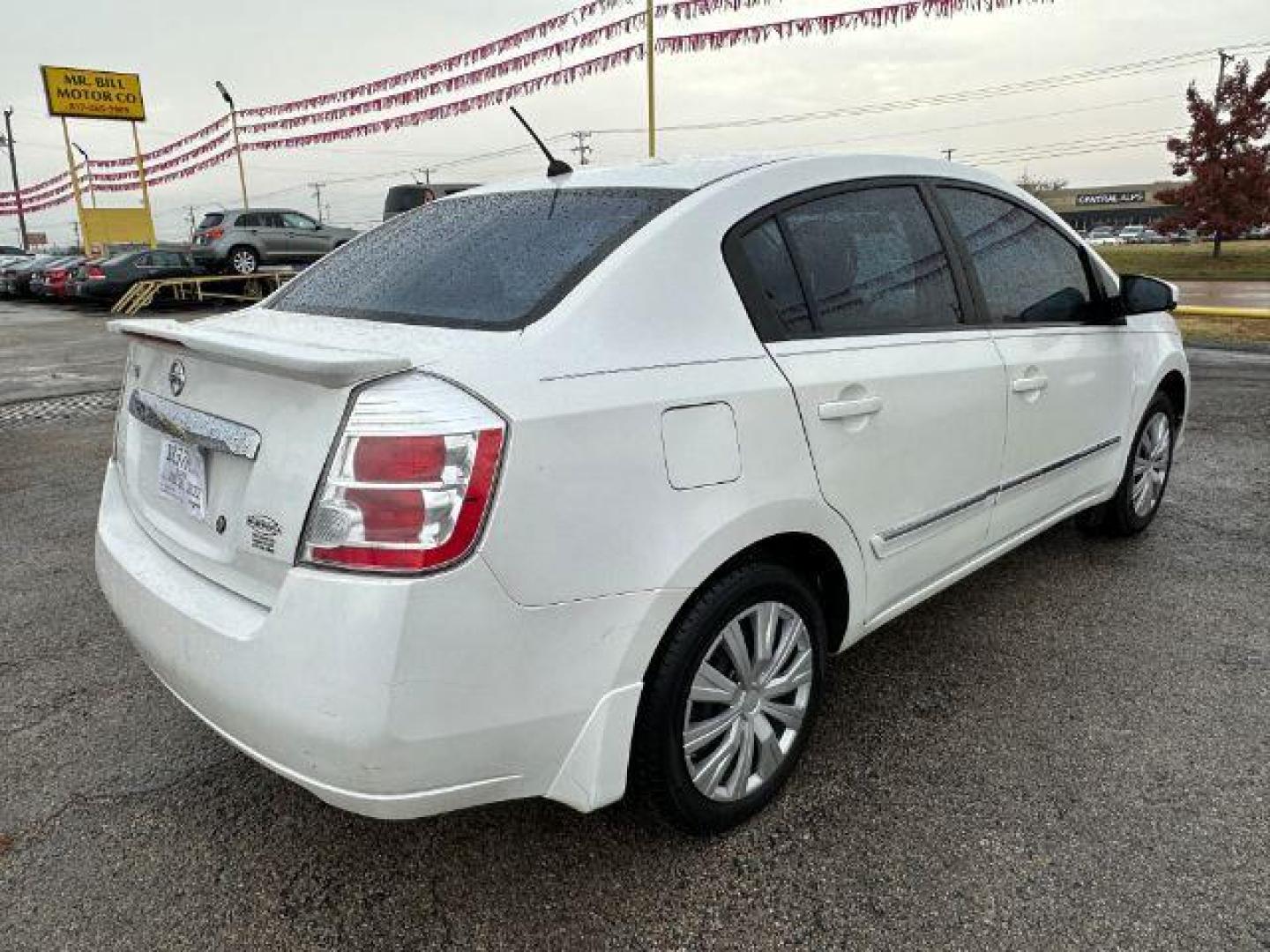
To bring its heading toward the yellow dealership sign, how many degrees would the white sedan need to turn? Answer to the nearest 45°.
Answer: approximately 90° to its left

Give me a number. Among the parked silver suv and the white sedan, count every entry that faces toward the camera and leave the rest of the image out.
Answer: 0

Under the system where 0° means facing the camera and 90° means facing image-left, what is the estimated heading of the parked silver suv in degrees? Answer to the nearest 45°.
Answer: approximately 225°

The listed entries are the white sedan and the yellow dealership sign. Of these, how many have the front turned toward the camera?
1

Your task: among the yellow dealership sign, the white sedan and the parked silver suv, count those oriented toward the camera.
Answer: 1

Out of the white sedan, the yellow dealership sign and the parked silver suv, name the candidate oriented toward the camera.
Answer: the yellow dealership sign

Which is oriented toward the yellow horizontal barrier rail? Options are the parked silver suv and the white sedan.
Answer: the white sedan

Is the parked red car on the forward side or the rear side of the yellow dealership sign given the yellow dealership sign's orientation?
on the forward side

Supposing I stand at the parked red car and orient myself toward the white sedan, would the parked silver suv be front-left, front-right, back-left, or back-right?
front-left

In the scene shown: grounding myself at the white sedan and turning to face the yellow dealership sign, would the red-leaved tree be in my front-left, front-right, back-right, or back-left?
front-right

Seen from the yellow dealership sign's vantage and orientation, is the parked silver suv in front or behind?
in front

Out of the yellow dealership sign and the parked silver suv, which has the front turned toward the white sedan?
the yellow dealership sign

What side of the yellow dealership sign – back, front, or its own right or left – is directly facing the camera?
front

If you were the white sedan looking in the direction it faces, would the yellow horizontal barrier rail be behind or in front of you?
in front
